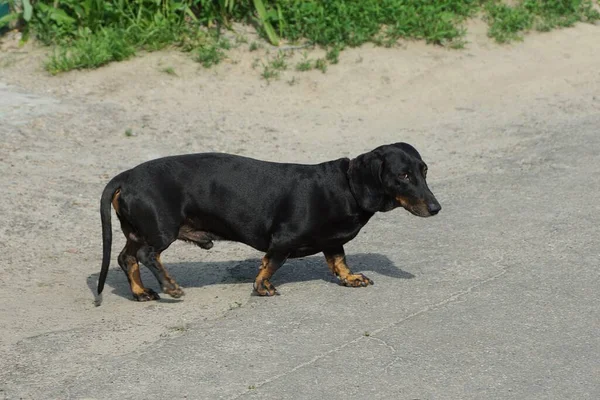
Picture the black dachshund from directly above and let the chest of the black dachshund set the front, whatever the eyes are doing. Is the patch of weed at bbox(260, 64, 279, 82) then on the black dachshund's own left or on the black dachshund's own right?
on the black dachshund's own left

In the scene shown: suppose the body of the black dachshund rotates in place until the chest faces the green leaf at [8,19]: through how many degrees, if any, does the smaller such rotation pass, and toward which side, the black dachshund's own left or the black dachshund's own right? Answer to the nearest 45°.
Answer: approximately 135° to the black dachshund's own left

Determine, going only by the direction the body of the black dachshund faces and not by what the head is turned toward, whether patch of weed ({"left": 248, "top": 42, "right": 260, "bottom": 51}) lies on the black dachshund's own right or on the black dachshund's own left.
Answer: on the black dachshund's own left

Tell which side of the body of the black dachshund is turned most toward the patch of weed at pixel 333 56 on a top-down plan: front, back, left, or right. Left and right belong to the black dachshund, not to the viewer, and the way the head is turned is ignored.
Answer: left

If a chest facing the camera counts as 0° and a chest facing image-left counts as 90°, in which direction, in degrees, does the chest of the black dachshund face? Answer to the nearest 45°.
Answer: approximately 270°

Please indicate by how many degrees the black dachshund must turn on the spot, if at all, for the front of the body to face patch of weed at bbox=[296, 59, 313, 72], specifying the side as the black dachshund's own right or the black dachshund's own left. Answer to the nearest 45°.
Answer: approximately 90° to the black dachshund's own left

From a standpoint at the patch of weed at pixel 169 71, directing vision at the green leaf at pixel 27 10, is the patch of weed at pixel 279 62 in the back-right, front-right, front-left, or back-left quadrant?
back-right

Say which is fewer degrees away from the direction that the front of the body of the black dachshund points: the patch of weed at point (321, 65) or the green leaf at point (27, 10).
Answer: the patch of weed
